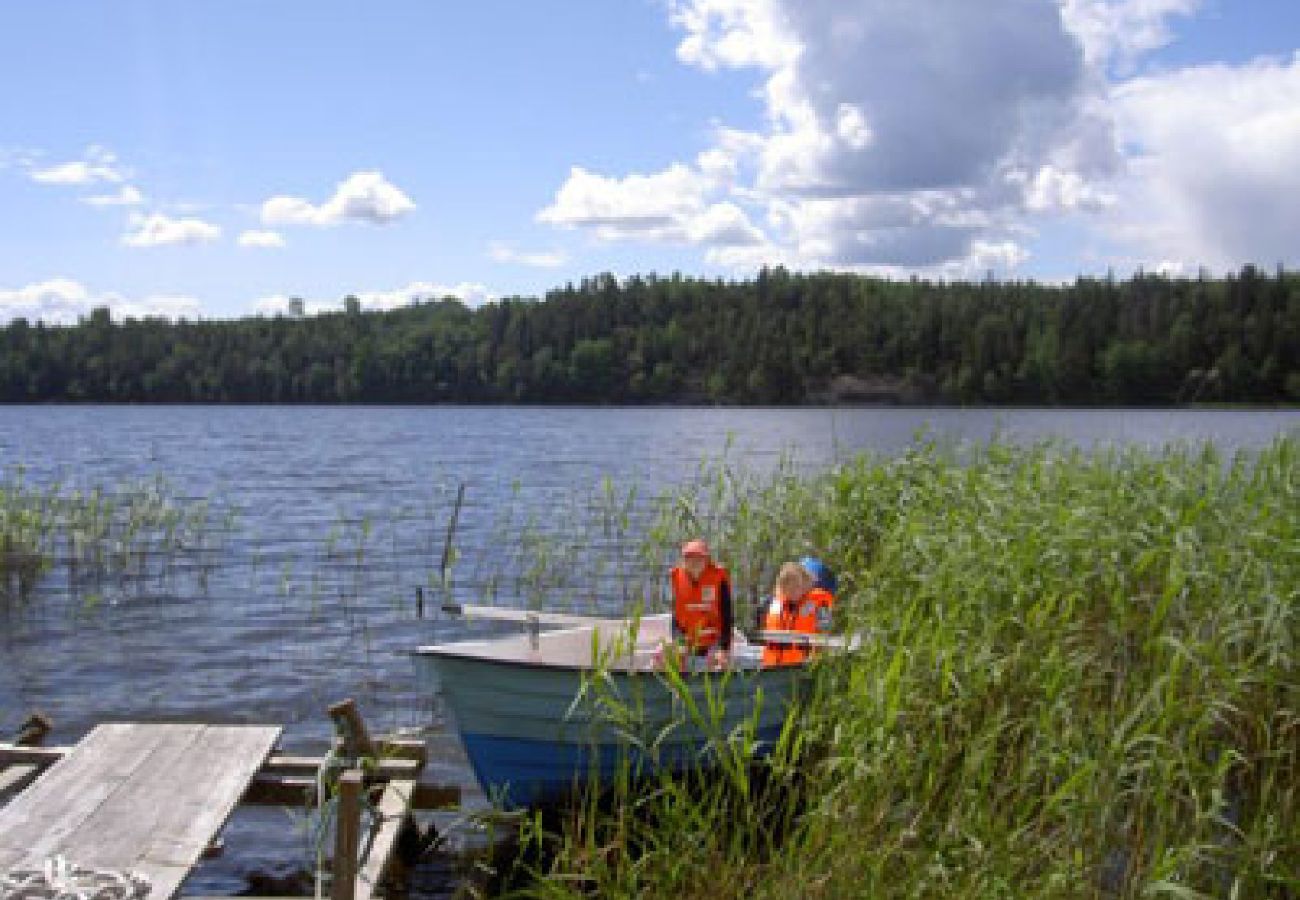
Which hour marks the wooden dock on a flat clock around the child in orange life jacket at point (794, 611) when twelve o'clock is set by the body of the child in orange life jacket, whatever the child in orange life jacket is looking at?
The wooden dock is roughly at 12 o'clock from the child in orange life jacket.

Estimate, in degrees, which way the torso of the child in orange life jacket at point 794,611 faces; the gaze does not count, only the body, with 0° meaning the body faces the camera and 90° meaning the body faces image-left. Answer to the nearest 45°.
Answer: approximately 45°

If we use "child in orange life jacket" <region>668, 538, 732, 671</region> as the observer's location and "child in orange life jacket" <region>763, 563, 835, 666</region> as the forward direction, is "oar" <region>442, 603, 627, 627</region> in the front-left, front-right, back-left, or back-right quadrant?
back-left
